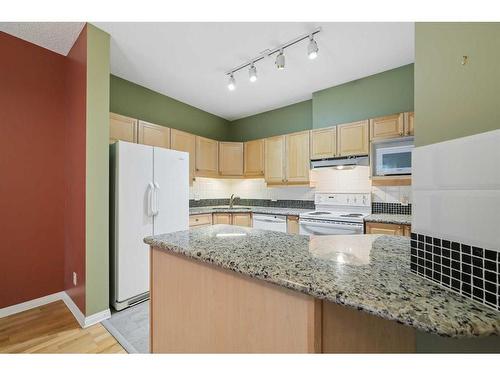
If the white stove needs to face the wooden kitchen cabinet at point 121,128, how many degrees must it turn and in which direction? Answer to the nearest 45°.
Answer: approximately 45° to its right

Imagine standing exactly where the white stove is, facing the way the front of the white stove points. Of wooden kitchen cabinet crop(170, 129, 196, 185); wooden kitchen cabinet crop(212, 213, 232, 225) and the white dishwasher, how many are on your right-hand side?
3

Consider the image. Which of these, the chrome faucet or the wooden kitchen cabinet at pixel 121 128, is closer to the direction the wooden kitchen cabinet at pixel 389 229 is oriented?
the wooden kitchen cabinet

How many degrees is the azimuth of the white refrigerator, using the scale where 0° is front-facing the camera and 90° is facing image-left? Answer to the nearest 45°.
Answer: approximately 315°

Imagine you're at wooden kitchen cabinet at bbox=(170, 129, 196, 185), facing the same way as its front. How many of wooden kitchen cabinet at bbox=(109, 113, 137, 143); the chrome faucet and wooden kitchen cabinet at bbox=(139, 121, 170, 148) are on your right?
2

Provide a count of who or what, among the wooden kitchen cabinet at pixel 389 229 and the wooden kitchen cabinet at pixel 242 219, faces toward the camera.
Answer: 2

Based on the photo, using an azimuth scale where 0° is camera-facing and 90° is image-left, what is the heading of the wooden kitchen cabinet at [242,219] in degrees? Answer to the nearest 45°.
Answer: approximately 0°

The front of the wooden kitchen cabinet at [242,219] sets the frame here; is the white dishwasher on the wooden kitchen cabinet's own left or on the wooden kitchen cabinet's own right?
on the wooden kitchen cabinet's own left

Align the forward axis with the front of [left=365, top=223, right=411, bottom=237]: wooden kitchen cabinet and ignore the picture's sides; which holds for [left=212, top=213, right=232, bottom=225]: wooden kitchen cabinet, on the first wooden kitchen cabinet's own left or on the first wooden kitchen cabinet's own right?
on the first wooden kitchen cabinet's own right

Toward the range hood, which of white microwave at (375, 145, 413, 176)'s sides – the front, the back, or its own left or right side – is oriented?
right
